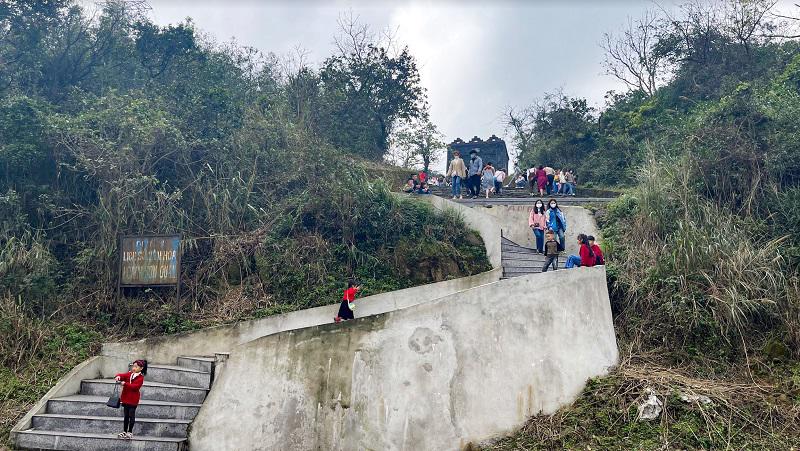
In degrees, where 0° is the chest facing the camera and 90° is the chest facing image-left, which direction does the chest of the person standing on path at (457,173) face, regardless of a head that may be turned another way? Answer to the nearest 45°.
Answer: approximately 0°

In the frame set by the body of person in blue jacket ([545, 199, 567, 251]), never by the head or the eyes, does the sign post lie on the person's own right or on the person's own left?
on the person's own right

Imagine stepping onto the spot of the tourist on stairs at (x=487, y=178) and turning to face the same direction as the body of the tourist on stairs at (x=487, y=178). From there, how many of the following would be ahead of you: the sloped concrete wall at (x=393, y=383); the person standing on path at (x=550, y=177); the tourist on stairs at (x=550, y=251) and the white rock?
3

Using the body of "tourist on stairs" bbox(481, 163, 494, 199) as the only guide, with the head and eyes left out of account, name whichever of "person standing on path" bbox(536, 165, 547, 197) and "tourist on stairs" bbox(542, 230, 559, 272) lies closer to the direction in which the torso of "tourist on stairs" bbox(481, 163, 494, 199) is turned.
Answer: the tourist on stairs

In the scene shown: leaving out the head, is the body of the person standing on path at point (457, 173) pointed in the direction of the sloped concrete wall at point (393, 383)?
yes

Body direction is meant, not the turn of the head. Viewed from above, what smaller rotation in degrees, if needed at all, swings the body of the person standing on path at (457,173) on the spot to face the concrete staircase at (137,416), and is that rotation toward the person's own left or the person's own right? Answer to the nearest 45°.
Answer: approximately 45° to the person's own right

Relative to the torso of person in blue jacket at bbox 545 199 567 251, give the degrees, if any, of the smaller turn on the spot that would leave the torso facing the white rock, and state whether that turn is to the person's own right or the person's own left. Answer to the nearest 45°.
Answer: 0° — they already face it

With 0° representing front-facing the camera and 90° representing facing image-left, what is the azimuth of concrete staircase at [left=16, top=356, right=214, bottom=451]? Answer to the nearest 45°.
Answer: approximately 0°

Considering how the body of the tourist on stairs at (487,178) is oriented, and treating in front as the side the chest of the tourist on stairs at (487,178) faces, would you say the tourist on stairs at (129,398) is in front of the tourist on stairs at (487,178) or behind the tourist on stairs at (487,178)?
in front
